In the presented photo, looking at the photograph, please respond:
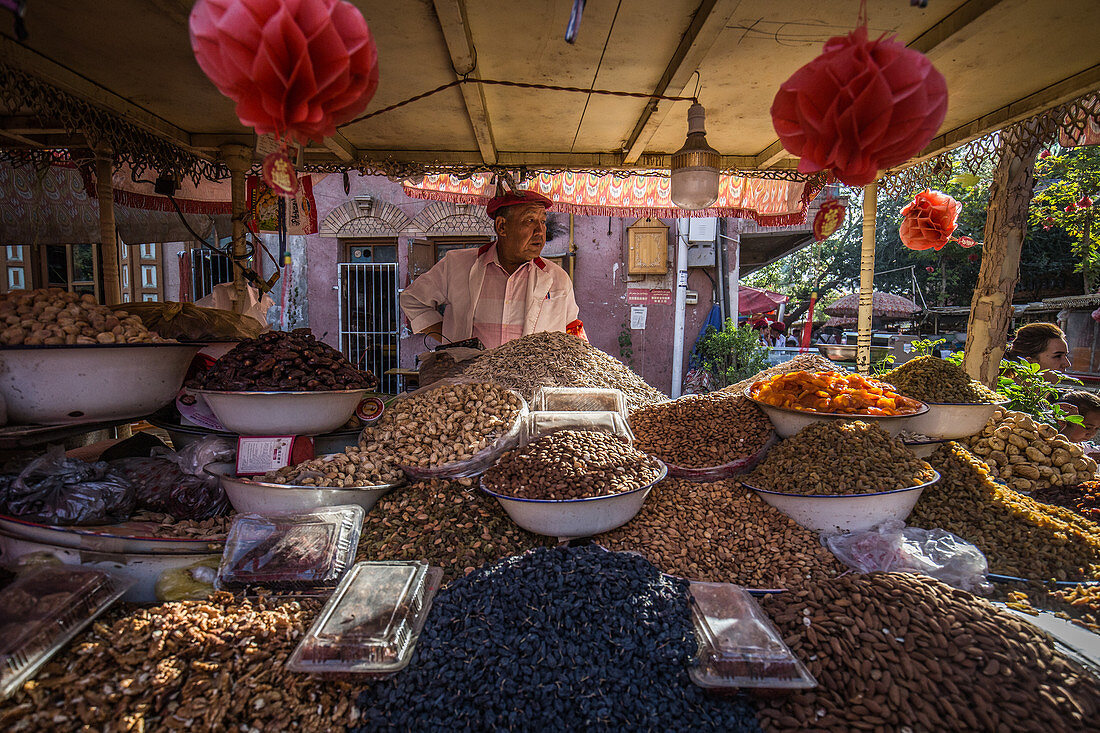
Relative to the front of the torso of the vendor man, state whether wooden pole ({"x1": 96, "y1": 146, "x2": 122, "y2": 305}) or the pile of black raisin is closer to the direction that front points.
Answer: the pile of black raisin

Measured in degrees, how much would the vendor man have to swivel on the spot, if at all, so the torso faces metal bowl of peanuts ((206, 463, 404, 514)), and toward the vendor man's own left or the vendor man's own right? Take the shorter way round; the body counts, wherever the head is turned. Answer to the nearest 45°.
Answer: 0° — they already face it

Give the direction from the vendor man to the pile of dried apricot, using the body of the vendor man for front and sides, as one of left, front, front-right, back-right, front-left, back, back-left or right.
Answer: front-left

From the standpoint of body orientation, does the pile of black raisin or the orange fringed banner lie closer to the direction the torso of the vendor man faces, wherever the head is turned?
the pile of black raisin

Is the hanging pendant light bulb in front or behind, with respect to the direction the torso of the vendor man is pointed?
in front

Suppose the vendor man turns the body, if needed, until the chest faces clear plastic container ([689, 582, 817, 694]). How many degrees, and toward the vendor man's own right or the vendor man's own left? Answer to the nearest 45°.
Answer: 0° — they already face it

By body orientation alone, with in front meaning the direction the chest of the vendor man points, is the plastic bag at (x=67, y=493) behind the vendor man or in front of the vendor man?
in front

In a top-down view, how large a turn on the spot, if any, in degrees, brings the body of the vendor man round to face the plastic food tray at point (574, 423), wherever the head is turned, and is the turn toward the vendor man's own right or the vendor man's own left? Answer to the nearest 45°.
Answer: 0° — they already face it

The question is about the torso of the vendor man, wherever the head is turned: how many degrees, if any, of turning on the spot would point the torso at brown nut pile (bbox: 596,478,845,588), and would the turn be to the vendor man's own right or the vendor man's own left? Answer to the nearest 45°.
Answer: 0° — they already face it

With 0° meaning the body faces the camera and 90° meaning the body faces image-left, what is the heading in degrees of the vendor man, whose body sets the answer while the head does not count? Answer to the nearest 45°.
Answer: approximately 0°

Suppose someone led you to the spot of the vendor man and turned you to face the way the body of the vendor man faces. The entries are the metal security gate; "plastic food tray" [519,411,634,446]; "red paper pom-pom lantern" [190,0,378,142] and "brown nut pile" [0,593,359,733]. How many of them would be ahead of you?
3

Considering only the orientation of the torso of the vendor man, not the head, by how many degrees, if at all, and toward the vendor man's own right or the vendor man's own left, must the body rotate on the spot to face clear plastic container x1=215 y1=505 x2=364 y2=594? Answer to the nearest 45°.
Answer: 0° — they already face it

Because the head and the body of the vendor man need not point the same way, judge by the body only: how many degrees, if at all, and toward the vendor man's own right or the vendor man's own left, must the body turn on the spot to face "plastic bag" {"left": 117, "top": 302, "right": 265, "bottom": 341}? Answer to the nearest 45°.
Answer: approximately 45° to the vendor man's own right

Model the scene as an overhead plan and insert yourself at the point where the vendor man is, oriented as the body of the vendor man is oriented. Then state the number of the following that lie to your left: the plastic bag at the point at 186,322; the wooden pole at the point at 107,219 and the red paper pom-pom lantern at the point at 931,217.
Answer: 1

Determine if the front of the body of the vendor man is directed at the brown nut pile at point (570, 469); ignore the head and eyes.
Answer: yes
